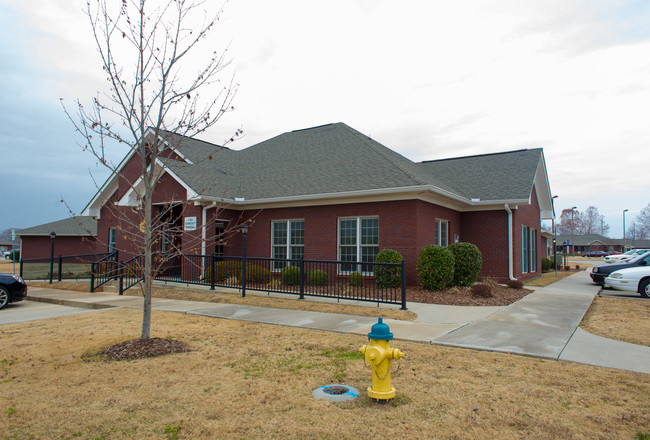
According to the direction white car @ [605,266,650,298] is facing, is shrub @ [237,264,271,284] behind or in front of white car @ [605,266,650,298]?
in front

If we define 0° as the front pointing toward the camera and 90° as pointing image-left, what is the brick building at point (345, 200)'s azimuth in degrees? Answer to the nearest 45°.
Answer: approximately 45°

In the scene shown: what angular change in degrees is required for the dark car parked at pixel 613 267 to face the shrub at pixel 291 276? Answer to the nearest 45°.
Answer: approximately 45° to its left

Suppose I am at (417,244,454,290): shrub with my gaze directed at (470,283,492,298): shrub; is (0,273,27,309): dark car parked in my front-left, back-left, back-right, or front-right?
back-right

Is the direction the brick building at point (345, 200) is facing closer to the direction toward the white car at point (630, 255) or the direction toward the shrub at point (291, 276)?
the shrub

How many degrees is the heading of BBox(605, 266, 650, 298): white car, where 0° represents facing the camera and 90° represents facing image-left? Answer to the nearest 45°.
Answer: approximately 90°

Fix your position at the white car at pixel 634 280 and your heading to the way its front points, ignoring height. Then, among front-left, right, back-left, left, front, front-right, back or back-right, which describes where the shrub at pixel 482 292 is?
front-left

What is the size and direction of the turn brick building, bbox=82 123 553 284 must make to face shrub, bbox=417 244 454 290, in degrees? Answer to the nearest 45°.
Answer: approximately 90° to its left

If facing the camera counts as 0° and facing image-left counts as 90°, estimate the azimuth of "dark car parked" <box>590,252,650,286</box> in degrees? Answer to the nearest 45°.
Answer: approximately 90°

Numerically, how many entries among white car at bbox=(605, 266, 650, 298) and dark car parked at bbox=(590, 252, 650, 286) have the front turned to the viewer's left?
2

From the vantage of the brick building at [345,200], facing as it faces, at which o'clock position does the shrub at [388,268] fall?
The shrub is roughly at 10 o'clock from the brick building.

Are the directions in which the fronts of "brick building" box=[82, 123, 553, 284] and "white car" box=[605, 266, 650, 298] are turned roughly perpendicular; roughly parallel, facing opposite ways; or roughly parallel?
roughly perpendicular
